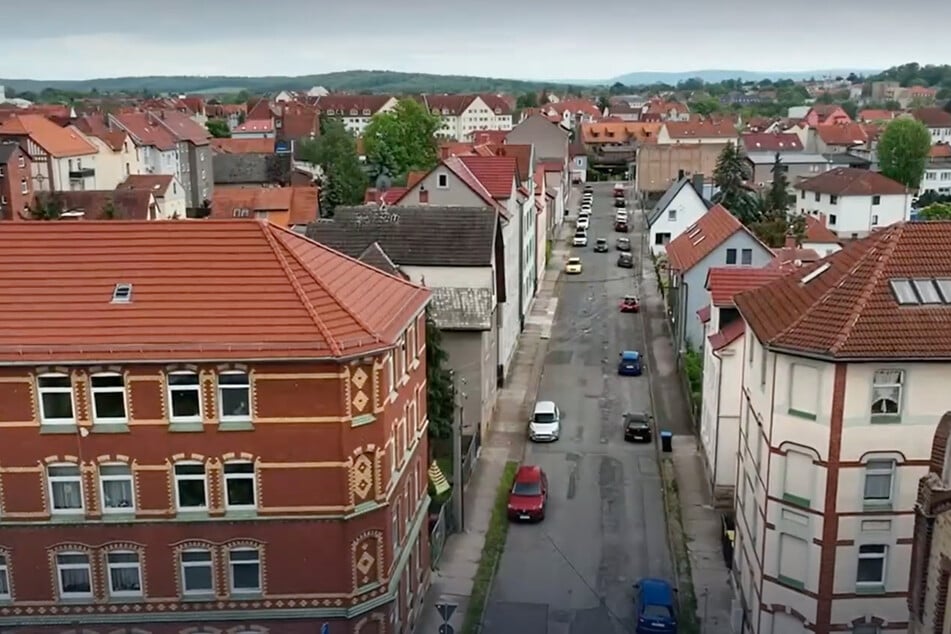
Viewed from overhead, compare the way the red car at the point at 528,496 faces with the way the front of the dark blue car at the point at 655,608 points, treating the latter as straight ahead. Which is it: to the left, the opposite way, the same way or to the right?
the opposite way

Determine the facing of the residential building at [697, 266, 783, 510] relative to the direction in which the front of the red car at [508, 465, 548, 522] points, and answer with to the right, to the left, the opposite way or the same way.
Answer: to the right

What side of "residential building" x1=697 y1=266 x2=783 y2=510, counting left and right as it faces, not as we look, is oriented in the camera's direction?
left

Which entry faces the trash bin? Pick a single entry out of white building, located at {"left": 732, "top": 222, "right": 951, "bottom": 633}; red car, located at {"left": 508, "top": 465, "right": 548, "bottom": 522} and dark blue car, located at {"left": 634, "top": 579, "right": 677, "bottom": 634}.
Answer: the dark blue car

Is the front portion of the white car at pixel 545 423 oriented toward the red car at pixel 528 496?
yes

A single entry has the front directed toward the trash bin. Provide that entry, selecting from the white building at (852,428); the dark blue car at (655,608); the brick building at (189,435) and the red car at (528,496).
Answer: the dark blue car

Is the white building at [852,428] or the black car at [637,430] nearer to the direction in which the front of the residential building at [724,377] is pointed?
the black car

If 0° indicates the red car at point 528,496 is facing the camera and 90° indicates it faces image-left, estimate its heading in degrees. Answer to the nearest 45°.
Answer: approximately 0°

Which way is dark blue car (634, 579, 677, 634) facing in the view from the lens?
facing away from the viewer

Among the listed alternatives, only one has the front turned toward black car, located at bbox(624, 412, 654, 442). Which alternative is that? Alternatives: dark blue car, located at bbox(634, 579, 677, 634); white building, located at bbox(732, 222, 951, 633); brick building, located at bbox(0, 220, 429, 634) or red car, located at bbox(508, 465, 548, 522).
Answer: the dark blue car

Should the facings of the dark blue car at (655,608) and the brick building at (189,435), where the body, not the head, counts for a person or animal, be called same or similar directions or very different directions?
very different directions

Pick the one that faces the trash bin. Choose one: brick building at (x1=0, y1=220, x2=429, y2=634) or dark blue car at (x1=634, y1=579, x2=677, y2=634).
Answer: the dark blue car

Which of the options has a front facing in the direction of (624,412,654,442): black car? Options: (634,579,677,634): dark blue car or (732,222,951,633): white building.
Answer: the dark blue car
